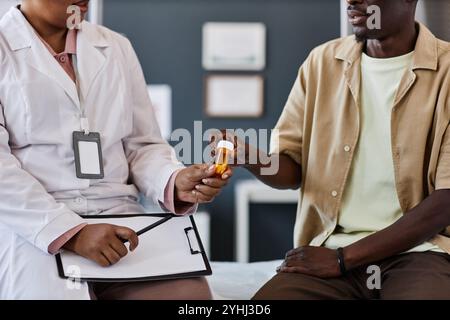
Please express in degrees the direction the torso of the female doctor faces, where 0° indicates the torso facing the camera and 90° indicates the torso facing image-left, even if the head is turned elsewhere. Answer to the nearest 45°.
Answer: approximately 315°

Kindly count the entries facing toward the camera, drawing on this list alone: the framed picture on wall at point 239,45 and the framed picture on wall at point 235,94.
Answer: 2

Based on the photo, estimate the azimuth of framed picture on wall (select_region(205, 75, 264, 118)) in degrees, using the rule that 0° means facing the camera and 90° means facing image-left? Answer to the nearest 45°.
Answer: approximately 0°

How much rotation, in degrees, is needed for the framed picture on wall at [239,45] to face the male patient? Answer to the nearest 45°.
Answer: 0° — it already faces them

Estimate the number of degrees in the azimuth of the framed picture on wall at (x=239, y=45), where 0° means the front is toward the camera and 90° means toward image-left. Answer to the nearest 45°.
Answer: approximately 0°

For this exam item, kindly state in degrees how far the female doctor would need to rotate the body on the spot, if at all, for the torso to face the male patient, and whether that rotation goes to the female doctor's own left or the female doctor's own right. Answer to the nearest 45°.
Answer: approximately 45° to the female doctor's own left

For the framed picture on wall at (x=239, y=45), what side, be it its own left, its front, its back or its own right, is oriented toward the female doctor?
front

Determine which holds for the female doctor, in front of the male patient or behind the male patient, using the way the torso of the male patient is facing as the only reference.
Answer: in front

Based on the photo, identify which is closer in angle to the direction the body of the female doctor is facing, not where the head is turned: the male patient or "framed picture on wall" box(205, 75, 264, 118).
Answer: the male patient

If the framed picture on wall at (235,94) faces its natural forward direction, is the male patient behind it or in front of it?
in front
